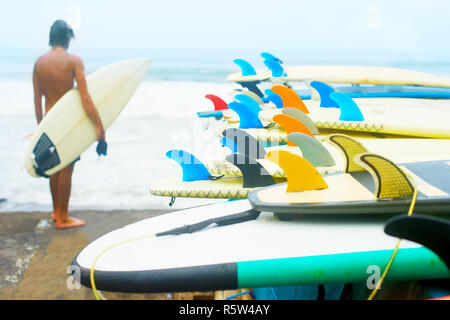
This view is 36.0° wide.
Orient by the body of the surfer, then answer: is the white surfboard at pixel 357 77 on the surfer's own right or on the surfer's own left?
on the surfer's own right

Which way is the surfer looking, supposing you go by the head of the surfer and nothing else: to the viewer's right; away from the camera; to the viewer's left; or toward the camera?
away from the camera

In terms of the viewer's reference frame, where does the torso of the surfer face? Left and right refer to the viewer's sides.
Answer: facing away from the viewer and to the right of the viewer

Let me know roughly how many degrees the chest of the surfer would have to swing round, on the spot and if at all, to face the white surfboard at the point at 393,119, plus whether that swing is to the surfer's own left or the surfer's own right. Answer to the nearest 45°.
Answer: approximately 90° to the surfer's own right

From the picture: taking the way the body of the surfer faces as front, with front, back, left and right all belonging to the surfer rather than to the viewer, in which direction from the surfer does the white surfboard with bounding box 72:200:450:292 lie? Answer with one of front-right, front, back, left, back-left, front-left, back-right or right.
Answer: back-right

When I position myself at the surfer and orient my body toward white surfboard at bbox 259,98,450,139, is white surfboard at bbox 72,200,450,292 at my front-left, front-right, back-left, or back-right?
front-right
